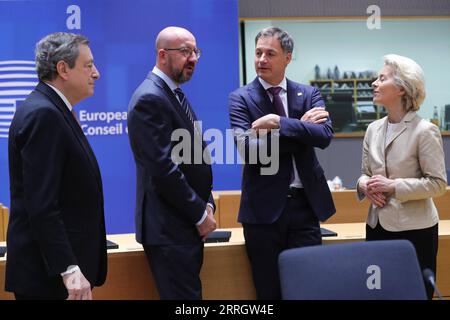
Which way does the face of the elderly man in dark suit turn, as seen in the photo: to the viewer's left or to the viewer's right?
to the viewer's right

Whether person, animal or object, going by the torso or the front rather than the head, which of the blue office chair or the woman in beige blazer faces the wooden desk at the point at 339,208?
the blue office chair

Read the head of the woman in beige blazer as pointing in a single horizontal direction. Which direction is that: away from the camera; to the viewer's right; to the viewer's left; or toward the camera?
to the viewer's left

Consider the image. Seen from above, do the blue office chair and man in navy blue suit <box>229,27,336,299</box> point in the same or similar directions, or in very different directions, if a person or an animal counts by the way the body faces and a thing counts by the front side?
very different directions

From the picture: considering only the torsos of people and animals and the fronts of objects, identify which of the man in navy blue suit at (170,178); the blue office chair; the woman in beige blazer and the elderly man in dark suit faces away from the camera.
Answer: the blue office chair

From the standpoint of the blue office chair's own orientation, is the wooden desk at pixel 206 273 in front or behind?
in front

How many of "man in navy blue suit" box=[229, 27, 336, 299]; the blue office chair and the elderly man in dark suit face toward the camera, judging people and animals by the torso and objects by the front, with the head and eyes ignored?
1

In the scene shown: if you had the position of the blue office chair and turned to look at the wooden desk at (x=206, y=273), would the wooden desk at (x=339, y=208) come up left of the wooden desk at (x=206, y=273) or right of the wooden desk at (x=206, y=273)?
right

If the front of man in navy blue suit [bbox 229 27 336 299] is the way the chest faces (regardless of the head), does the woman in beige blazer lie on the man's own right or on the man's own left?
on the man's own left

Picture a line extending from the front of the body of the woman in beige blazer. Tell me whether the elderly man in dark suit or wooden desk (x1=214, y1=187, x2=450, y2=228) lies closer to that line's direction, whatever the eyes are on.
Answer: the elderly man in dark suit

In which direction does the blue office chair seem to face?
away from the camera
